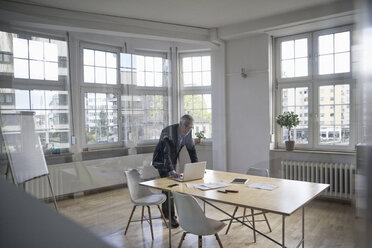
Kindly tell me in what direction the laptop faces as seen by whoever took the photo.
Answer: facing away from the viewer and to the left of the viewer

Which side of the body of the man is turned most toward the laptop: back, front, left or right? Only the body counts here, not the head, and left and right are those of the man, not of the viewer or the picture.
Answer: front

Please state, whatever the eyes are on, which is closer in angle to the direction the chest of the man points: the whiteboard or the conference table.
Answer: the conference table

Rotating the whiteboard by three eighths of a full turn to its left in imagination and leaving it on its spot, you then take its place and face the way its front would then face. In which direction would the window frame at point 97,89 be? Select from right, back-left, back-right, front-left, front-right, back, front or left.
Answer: front-right

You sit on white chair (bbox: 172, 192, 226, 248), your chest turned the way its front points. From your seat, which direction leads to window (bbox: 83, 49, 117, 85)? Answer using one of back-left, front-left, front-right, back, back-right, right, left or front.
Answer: left

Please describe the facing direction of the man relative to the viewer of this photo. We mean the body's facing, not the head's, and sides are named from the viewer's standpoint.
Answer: facing the viewer and to the right of the viewer

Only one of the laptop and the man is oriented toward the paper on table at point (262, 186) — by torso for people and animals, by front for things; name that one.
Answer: the man

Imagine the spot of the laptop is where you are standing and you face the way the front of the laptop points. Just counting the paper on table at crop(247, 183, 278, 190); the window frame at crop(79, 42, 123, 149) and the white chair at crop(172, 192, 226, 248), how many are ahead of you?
1

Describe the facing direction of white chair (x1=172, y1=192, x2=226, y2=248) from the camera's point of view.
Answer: facing away from the viewer and to the right of the viewer

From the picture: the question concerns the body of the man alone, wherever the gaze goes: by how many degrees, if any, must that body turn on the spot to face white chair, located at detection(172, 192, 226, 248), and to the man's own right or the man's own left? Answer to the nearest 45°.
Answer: approximately 45° to the man's own right

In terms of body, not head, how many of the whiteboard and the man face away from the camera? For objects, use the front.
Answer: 0

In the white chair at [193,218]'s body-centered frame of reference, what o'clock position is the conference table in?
The conference table is roughly at 1 o'clock from the white chair.
